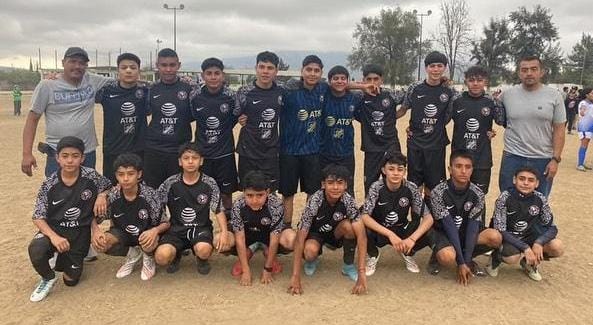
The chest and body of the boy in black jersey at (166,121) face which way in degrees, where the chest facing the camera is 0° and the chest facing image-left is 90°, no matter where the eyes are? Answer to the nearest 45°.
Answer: approximately 0°

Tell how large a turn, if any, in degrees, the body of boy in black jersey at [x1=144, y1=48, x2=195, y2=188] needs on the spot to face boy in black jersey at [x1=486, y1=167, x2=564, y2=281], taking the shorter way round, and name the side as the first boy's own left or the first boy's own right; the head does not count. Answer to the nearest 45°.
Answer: approximately 45° to the first boy's own left

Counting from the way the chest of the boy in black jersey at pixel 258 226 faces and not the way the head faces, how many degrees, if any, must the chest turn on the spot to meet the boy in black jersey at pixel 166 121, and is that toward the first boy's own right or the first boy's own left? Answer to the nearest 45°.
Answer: approximately 135° to the first boy's own right

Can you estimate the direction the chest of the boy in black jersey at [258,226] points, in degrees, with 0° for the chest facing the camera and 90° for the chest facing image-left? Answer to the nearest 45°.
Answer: approximately 0°
